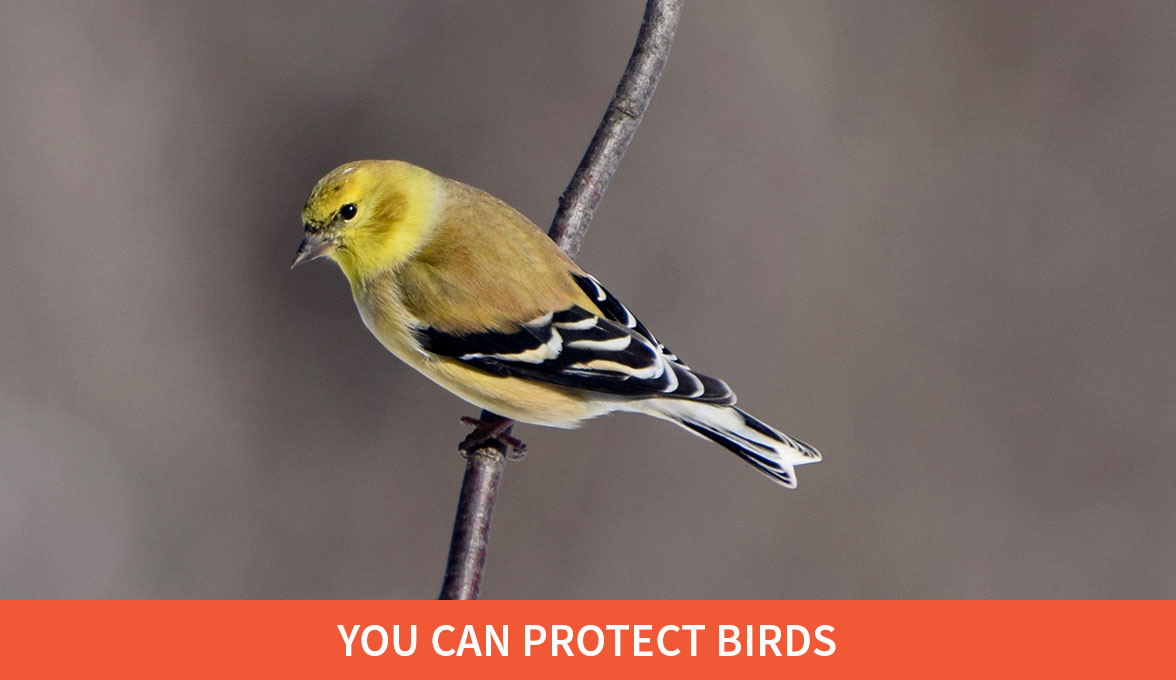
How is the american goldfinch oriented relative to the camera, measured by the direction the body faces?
to the viewer's left
